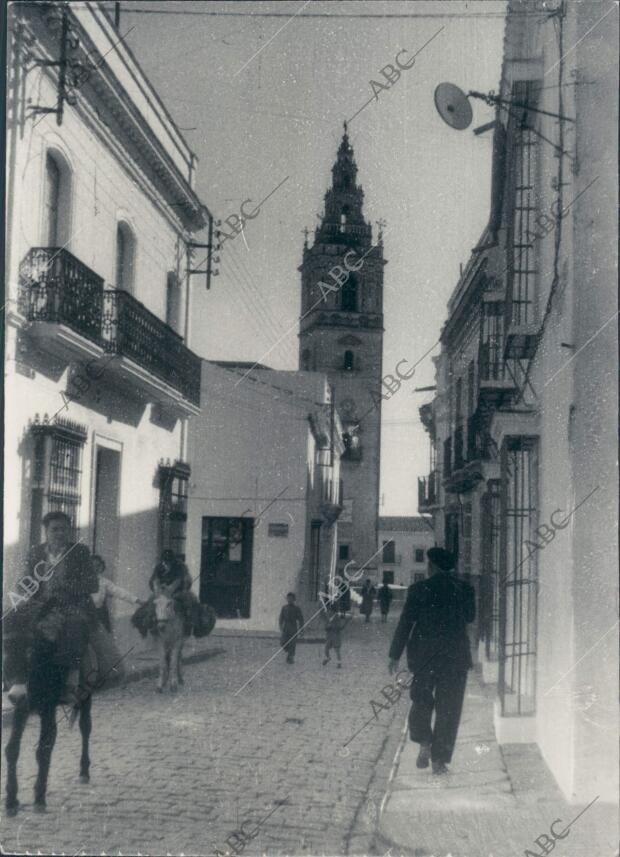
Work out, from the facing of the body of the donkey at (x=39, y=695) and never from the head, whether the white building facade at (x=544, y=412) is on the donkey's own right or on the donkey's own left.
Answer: on the donkey's own left

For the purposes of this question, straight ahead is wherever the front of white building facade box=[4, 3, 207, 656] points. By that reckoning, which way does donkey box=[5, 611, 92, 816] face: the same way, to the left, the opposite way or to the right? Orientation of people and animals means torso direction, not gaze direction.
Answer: to the right

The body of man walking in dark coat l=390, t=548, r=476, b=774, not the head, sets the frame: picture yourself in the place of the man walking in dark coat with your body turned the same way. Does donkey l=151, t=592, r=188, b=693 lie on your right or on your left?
on your left

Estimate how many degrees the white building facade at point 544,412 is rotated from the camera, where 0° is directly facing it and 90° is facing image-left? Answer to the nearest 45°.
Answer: approximately 90°

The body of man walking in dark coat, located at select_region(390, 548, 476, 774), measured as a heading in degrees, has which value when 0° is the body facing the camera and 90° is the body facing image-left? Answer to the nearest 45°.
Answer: approximately 180°
